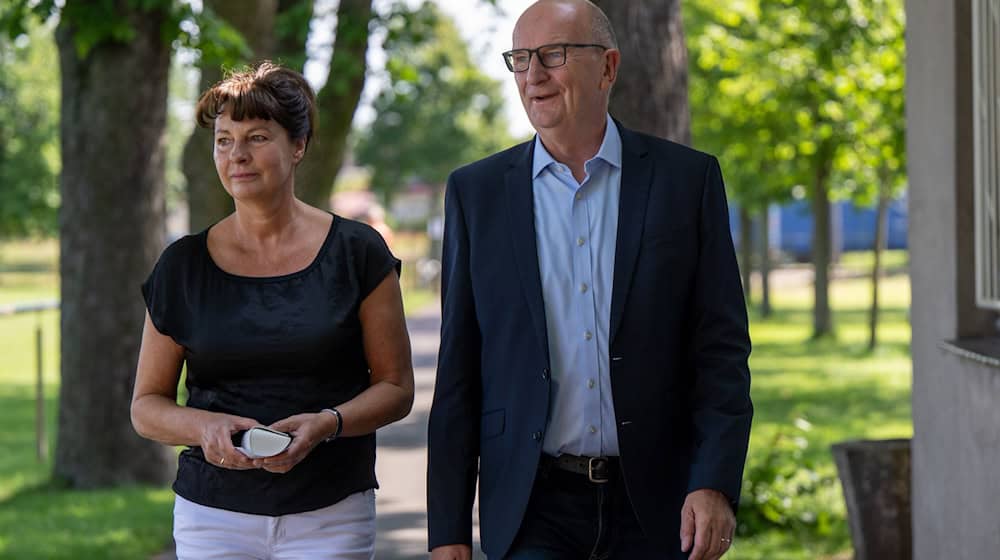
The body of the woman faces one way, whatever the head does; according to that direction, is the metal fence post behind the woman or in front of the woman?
behind

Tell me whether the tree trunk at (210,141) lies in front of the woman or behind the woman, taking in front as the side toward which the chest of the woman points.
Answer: behind

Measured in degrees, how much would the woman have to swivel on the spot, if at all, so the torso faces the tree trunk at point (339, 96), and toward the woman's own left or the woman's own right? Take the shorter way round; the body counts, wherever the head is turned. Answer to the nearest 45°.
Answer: approximately 180°

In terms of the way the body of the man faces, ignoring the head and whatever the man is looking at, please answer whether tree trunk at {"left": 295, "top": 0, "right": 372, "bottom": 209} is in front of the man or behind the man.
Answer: behind

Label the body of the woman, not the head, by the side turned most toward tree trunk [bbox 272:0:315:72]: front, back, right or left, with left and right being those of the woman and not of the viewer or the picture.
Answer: back

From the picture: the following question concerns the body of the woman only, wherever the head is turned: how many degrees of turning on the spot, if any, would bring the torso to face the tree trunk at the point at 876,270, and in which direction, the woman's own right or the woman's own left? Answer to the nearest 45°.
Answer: approximately 135° to the woman's own left

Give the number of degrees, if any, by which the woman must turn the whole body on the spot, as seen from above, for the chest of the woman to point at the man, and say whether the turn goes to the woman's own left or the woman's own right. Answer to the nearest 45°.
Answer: approximately 90° to the woman's own left

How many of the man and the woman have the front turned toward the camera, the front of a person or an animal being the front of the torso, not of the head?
2
